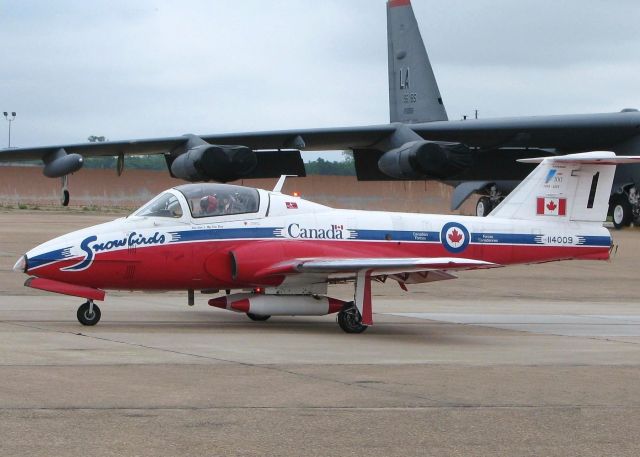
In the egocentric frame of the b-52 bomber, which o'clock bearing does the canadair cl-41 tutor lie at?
The canadair cl-41 tutor is roughly at 2 o'clock from the b-52 bomber.

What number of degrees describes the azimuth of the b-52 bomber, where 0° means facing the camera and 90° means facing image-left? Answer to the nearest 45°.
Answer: approximately 315°
